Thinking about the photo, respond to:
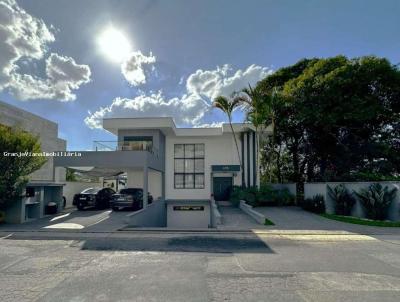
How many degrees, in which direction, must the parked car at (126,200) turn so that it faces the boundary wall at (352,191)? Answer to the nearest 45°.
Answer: approximately 90° to its right

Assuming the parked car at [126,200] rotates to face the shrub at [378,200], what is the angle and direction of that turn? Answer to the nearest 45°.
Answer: approximately 90° to its right

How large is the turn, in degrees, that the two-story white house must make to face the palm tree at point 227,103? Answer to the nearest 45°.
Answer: approximately 45° to its left

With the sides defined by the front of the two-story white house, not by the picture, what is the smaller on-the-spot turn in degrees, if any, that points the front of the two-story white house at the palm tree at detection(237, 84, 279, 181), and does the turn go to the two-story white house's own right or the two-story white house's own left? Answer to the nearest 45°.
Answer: approximately 45° to the two-story white house's own left

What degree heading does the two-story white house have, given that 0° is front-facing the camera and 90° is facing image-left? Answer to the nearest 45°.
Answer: approximately 0°

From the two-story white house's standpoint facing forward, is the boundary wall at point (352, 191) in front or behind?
in front

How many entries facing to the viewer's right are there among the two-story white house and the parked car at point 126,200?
0
